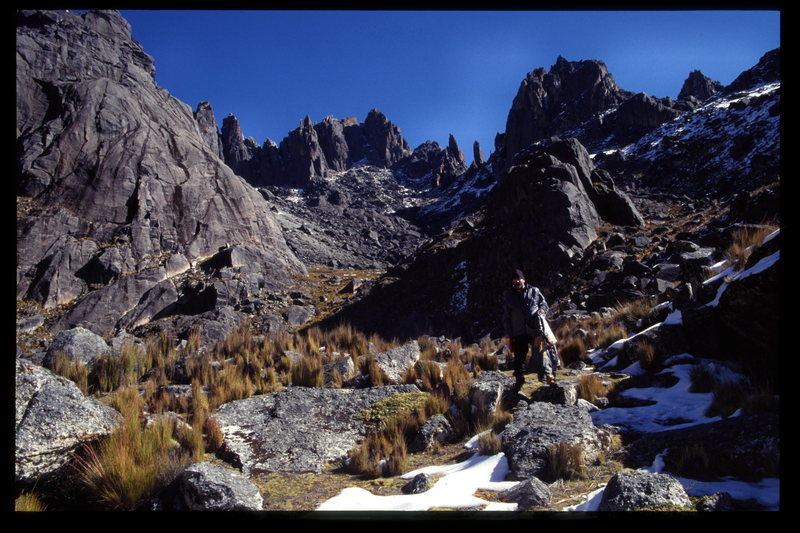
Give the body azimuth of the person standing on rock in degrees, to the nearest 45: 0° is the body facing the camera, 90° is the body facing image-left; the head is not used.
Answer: approximately 0°

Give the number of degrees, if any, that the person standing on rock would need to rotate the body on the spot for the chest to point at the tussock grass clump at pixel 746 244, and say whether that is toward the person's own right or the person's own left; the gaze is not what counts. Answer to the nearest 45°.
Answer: approximately 135° to the person's own left

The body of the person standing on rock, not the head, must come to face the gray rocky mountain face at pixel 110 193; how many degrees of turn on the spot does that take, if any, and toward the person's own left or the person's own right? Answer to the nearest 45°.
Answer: approximately 135° to the person's own right

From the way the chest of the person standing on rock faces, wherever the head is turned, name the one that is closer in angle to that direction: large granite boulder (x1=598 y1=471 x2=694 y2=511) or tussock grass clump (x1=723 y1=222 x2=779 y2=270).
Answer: the large granite boulder

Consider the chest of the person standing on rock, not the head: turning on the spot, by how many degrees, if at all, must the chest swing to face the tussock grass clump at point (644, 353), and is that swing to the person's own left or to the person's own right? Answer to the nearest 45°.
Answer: approximately 135° to the person's own left

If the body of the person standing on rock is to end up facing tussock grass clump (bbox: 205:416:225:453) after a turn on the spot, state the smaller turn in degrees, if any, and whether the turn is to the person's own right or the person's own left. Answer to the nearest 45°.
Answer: approximately 45° to the person's own right

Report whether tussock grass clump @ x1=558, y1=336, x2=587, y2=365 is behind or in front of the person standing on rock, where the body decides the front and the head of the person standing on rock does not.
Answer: behind
